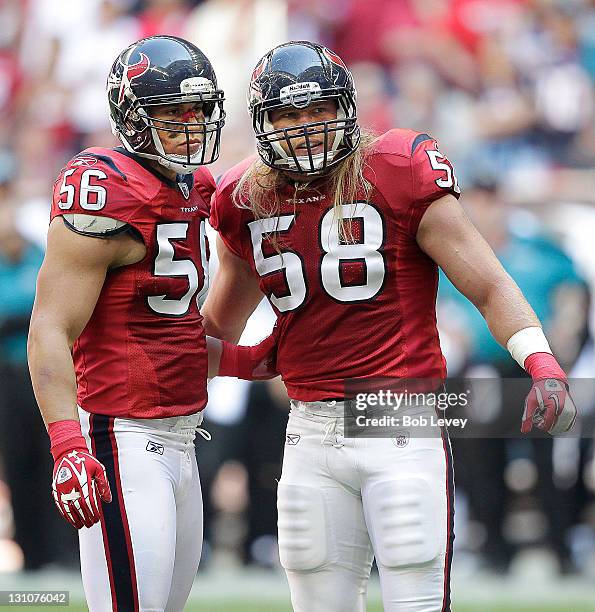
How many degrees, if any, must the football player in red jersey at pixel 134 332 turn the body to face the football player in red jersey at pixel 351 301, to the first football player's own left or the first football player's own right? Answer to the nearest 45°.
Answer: approximately 45° to the first football player's own left

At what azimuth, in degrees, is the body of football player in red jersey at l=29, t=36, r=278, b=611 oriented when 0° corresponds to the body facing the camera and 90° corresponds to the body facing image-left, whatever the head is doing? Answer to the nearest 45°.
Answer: approximately 315°

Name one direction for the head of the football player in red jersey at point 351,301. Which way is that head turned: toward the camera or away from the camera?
toward the camera
